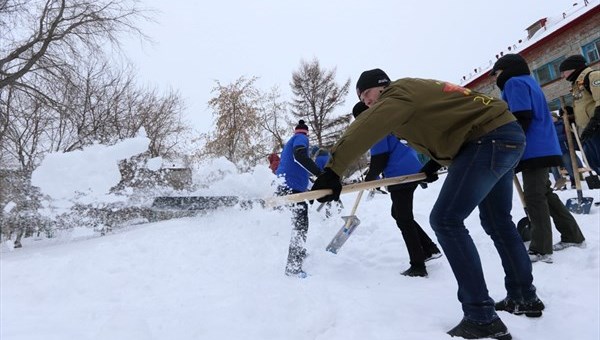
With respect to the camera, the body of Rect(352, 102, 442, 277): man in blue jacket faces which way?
to the viewer's left

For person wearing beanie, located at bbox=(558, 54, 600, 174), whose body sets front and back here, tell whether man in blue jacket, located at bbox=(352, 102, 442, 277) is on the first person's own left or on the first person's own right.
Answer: on the first person's own left

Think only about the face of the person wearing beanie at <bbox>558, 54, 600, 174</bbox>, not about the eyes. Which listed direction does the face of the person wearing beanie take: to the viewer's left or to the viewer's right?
to the viewer's left

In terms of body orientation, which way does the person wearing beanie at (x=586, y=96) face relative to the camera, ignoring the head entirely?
to the viewer's left

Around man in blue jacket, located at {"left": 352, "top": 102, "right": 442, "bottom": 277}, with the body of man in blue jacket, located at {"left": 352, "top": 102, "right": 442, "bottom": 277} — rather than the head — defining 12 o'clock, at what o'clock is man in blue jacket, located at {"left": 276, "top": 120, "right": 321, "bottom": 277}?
man in blue jacket, located at {"left": 276, "top": 120, "right": 321, "bottom": 277} is roughly at 12 o'clock from man in blue jacket, located at {"left": 352, "top": 102, "right": 442, "bottom": 277}.

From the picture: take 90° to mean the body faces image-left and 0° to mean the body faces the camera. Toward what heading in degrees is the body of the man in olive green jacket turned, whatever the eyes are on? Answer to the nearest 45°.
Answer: approximately 90°

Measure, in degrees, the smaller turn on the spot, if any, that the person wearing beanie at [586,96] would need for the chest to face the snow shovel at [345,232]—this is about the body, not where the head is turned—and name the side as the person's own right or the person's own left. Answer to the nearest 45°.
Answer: approximately 45° to the person's own left

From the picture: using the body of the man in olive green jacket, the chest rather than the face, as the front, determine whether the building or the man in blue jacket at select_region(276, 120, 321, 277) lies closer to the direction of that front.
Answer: the man in blue jacket

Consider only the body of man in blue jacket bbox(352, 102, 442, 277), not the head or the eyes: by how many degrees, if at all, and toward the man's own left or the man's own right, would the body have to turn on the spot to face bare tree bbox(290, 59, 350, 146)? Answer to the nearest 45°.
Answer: approximately 90° to the man's own right

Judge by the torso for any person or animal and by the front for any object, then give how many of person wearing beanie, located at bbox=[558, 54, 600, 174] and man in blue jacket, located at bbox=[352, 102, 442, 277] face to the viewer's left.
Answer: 2

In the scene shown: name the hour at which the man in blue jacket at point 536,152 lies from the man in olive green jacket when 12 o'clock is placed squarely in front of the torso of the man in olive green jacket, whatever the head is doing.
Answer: The man in blue jacket is roughly at 4 o'clock from the man in olive green jacket.
